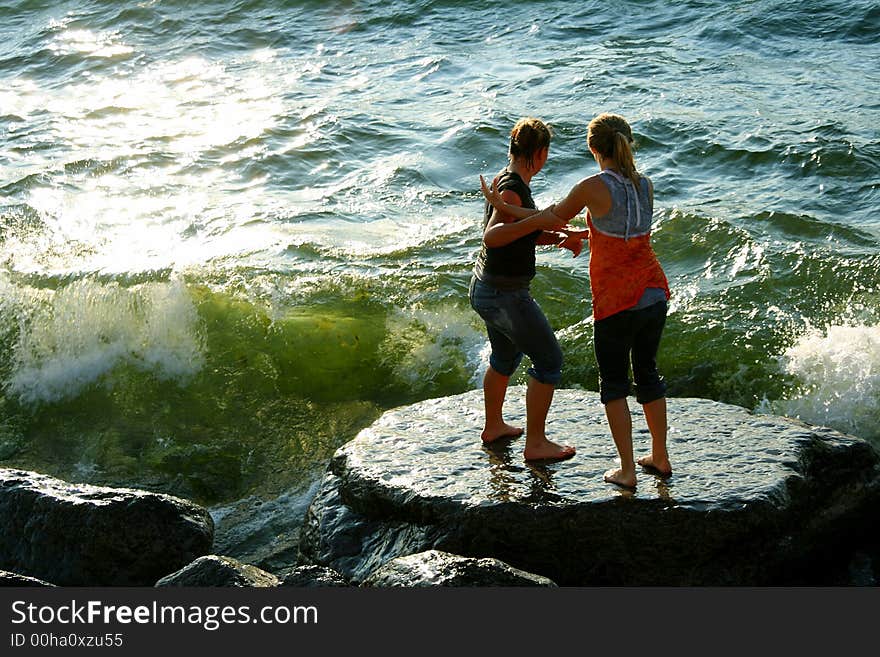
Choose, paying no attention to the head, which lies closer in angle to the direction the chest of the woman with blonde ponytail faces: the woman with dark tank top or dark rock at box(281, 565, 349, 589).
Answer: the woman with dark tank top

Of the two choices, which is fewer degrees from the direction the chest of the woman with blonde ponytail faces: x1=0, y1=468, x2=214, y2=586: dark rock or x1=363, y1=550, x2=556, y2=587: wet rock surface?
the dark rock

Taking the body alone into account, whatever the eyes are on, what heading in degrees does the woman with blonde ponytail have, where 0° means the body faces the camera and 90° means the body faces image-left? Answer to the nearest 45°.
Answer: approximately 135°

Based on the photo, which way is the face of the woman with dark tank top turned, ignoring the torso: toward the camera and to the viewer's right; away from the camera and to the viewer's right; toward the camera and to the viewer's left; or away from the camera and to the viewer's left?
away from the camera and to the viewer's right

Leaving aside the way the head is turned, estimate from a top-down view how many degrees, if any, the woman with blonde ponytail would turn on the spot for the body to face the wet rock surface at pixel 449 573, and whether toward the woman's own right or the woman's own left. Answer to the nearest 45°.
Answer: approximately 90° to the woman's own left

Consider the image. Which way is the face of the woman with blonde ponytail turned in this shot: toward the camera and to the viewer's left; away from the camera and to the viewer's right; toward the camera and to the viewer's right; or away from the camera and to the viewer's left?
away from the camera and to the viewer's left
